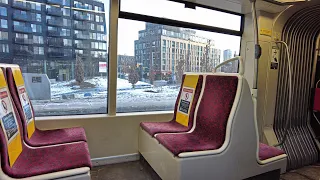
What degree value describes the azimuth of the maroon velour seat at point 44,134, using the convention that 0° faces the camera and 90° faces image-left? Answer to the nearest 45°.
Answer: approximately 270°

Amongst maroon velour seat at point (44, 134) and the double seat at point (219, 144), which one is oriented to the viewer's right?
the maroon velour seat

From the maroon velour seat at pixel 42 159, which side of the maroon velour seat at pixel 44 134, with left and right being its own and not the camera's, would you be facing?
right

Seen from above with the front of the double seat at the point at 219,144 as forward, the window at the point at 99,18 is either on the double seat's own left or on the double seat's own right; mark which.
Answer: on the double seat's own right

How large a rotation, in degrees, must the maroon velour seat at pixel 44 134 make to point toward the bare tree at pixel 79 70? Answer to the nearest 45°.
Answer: approximately 45° to its left

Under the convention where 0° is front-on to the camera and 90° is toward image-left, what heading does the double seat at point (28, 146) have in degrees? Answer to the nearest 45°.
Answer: approximately 270°

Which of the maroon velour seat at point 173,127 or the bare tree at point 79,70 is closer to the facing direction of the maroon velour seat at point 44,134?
the maroon velour seat

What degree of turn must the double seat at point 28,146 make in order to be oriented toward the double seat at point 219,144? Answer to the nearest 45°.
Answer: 0° — it already faces it

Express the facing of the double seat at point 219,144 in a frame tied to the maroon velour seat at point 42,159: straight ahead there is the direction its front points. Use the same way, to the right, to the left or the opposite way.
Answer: the opposite way

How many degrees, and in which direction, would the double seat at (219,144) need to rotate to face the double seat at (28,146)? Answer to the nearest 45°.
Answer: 0° — it already faces it

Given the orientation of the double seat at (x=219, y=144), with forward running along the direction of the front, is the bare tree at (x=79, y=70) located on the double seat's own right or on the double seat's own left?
on the double seat's own right

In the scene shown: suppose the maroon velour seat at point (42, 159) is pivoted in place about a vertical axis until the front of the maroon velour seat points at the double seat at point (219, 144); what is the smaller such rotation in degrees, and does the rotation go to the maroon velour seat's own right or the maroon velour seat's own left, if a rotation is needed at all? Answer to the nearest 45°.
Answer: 0° — it already faces it

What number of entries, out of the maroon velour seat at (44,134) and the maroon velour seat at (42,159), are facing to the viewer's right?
2

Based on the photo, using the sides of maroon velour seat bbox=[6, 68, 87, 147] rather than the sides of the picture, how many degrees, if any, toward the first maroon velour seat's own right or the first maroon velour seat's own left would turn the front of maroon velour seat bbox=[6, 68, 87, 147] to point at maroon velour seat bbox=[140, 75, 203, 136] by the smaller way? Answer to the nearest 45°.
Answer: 0° — it already faces it

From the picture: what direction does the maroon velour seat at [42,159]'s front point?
to the viewer's right
